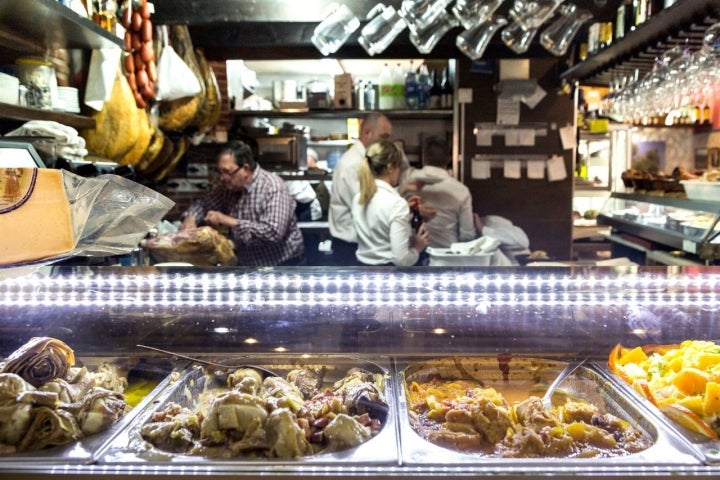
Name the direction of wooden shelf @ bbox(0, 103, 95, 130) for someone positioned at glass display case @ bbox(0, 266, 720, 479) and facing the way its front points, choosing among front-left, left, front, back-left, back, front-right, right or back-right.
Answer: back-right

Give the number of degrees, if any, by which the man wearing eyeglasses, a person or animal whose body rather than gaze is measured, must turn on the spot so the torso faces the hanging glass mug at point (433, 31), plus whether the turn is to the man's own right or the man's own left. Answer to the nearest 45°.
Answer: approximately 90° to the man's own left

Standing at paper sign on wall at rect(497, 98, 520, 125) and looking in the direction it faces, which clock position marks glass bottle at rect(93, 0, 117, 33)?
The glass bottle is roughly at 1 o'clock from the paper sign on wall.

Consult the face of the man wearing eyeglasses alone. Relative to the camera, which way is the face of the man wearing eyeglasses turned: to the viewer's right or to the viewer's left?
to the viewer's left
